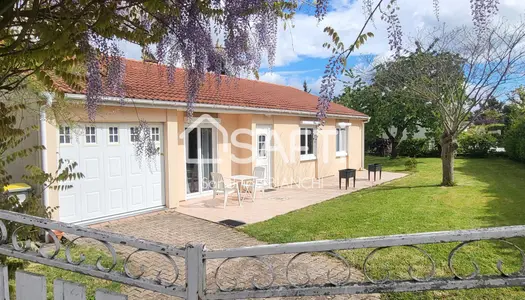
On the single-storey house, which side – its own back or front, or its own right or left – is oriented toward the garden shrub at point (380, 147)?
left

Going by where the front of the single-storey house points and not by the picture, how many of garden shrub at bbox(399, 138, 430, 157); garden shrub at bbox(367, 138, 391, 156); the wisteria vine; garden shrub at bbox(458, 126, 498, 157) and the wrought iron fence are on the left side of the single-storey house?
3

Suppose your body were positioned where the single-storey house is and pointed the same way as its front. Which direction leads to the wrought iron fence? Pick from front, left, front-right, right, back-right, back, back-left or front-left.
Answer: front-right

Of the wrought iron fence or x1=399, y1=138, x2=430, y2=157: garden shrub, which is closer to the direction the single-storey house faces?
the wrought iron fence

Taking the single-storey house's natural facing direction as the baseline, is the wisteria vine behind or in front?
in front

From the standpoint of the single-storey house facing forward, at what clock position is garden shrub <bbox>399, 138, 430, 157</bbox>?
The garden shrub is roughly at 9 o'clock from the single-storey house.

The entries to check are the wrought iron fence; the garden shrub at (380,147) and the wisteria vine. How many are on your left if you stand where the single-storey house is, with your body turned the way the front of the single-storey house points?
1

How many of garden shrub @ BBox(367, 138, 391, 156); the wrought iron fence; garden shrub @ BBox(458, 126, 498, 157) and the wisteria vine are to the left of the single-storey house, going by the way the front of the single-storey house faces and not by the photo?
2

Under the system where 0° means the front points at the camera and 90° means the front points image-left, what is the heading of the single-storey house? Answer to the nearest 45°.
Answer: approximately 315°

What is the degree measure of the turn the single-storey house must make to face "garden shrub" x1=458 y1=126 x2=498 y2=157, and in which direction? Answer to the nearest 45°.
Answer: approximately 90° to its left

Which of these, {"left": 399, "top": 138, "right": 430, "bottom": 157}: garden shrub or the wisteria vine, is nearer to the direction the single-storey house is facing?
the wisteria vine

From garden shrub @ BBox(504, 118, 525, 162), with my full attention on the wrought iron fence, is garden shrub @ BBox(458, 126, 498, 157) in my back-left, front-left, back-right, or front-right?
back-right
